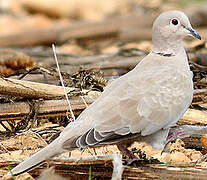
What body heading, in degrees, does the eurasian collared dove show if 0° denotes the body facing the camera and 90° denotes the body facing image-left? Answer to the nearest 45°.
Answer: approximately 270°
